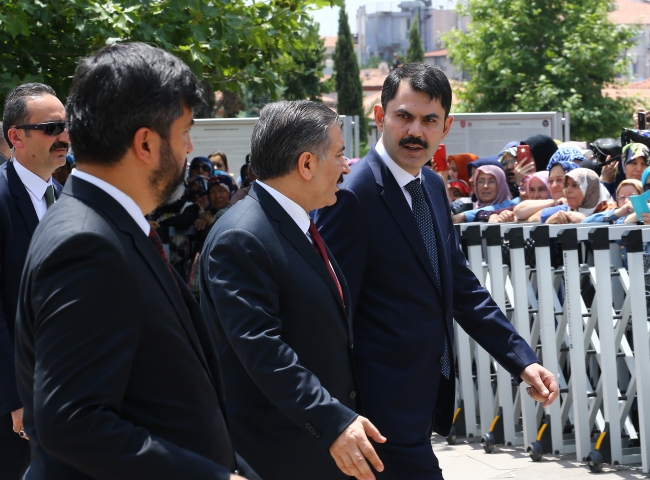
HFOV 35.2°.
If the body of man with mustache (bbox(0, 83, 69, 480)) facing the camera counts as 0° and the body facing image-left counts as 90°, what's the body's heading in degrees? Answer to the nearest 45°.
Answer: approximately 315°

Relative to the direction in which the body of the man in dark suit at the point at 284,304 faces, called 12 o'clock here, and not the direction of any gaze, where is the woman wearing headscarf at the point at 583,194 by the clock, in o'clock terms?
The woman wearing headscarf is roughly at 10 o'clock from the man in dark suit.

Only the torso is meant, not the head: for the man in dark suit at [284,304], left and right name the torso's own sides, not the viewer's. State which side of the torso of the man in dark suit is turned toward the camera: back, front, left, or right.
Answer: right

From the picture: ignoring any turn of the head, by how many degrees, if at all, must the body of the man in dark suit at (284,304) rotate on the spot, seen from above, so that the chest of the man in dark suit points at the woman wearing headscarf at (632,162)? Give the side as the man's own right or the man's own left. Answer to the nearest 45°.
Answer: approximately 45° to the man's own left

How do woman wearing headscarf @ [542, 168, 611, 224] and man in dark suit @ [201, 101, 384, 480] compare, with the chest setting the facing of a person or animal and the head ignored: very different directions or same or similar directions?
very different directions

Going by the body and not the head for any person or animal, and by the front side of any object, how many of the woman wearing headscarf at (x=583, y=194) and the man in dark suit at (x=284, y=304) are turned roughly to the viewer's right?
1

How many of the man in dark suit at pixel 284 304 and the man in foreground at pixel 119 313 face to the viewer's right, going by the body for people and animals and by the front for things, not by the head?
2

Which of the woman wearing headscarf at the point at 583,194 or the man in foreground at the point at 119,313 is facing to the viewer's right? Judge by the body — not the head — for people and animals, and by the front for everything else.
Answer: the man in foreground

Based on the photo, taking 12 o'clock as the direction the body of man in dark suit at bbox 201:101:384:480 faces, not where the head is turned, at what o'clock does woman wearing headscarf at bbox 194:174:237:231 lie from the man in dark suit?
The woman wearing headscarf is roughly at 9 o'clock from the man in dark suit.

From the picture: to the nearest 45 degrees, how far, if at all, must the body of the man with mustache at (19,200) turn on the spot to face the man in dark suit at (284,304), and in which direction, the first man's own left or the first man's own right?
0° — they already face them
